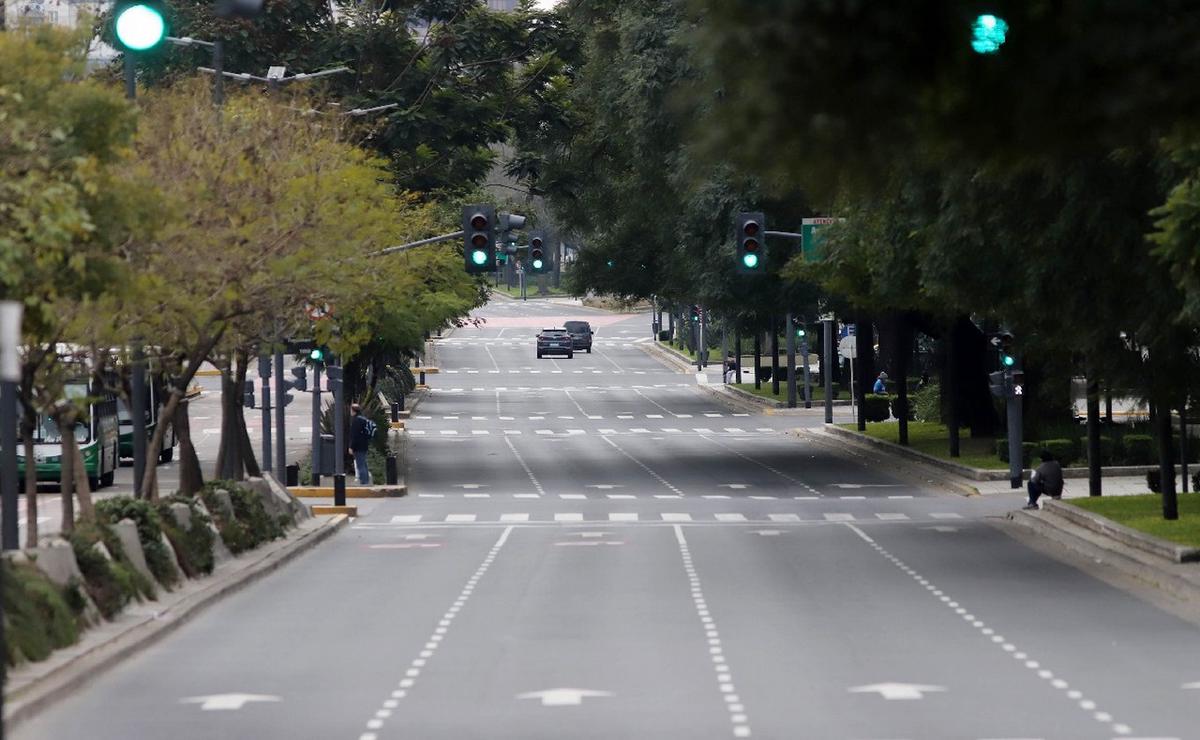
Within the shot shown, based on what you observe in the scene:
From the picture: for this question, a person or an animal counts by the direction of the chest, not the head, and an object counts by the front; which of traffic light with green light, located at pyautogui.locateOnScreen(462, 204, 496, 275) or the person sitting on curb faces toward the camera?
the traffic light with green light

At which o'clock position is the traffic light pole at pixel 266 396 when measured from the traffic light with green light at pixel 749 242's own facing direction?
The traffic light pole is roughly at 3 o'clock from the traffic light with green light.

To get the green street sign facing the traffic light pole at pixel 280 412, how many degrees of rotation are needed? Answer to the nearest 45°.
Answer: approximately 90° to its right

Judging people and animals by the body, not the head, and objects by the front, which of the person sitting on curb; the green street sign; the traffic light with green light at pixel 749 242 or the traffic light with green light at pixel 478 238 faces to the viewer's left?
the person sitting on curb

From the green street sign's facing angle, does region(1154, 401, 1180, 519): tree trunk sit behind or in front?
in front

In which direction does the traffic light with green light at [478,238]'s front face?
toward the camera

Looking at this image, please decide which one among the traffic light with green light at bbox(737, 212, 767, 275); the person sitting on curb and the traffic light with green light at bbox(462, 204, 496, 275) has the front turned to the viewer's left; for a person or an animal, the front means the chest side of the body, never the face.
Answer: the person sitting on curb

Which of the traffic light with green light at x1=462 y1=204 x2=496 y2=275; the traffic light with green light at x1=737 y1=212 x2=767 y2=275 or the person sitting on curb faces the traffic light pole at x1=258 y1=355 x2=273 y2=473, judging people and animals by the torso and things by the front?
the person sitting on curb

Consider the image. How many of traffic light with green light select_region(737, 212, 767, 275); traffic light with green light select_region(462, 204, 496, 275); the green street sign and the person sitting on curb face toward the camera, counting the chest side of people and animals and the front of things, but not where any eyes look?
3

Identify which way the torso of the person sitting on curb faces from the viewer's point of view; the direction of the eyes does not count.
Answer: to the viewer's left

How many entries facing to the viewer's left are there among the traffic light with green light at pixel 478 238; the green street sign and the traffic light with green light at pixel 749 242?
0

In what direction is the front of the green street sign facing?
toward the camera
